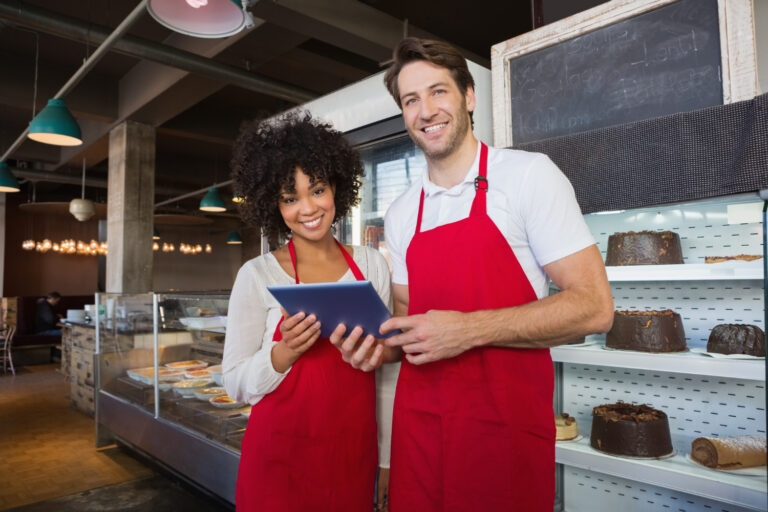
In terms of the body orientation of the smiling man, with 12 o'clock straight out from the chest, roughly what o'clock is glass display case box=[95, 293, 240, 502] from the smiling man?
The glass display case is roughly at 3 o'clock from the smiling man.

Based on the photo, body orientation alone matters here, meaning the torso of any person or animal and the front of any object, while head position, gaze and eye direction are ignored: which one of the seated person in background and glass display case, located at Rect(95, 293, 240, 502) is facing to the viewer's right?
the seated person in background

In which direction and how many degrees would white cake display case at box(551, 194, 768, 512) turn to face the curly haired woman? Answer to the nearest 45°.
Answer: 0° — it already faces them

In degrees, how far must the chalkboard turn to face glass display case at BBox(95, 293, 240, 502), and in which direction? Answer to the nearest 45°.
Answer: approximately 45° to its right

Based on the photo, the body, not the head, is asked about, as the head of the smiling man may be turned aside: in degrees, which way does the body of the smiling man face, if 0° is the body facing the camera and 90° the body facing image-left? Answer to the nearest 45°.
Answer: approximately 45°

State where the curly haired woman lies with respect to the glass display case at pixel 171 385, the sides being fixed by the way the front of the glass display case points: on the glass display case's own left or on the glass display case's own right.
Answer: on the glass display case's own left

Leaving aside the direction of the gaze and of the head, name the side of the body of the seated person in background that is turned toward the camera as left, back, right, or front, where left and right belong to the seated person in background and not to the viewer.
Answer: right
